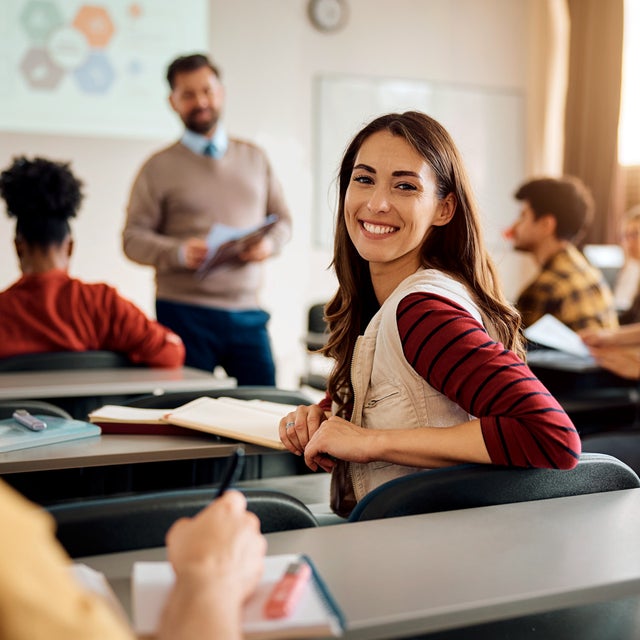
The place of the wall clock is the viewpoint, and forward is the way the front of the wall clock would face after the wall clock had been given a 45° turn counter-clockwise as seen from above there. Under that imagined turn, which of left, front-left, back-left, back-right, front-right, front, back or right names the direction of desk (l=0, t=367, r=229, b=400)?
front-right

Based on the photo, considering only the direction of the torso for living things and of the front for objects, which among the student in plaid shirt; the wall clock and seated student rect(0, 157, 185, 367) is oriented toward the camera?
the wall clock

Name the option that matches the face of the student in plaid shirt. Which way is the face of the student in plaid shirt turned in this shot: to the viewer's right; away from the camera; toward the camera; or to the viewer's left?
to the viewer's left

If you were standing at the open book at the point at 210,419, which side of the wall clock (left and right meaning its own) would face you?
front

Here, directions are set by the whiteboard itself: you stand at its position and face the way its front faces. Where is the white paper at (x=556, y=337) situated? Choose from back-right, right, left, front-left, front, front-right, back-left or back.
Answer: front

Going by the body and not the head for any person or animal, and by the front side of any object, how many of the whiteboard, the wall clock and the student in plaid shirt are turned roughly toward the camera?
2

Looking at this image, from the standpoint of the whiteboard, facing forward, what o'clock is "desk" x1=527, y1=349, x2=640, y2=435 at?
The desk is roughly at 12 o'clock from the whiteboard.

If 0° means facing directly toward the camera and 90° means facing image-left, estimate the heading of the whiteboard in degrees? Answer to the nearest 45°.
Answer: approximately 0°

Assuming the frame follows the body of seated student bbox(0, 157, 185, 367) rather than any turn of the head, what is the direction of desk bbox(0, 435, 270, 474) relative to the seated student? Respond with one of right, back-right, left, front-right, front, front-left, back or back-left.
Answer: back

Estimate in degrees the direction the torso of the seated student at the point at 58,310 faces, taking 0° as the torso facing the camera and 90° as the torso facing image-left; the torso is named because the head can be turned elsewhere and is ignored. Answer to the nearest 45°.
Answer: approximately 180°

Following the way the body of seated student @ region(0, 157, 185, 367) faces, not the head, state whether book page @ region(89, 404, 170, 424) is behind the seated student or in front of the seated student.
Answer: behind

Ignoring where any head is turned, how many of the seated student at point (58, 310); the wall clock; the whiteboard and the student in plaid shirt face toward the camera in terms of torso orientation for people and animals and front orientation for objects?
2

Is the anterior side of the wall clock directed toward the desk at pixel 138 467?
yes

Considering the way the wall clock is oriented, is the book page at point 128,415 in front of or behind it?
in front

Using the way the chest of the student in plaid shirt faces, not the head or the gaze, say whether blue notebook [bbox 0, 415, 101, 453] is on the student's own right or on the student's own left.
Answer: on the student's own left

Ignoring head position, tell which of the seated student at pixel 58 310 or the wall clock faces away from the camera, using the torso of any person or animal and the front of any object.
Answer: the seated student

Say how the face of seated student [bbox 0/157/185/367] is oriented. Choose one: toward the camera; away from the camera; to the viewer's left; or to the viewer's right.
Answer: away from the camera

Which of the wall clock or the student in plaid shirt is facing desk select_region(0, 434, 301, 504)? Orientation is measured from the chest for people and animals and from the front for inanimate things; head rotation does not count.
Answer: the wall clock

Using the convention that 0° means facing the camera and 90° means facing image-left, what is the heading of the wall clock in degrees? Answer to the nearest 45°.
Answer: approximately 0°

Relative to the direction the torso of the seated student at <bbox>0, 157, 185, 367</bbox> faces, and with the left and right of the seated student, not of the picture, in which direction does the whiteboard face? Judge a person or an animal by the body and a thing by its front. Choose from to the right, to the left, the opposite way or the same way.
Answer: the opposite way

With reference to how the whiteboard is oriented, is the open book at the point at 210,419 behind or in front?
in front
